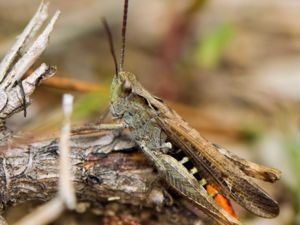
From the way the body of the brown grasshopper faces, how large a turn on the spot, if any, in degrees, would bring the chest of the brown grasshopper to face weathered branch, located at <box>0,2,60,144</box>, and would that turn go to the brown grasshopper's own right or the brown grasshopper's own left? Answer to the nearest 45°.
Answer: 0° — it already faces it

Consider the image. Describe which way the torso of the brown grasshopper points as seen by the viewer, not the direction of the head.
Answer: to the viewer's left
